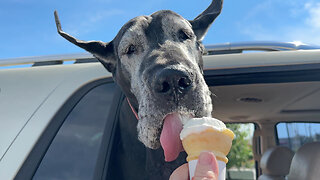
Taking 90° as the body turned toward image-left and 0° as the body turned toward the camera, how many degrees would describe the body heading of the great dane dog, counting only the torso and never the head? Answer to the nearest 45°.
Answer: approximately 0°

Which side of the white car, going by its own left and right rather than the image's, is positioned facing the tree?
left

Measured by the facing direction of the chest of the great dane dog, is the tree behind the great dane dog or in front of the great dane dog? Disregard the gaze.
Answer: behind

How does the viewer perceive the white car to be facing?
facing to the right of the viewer
